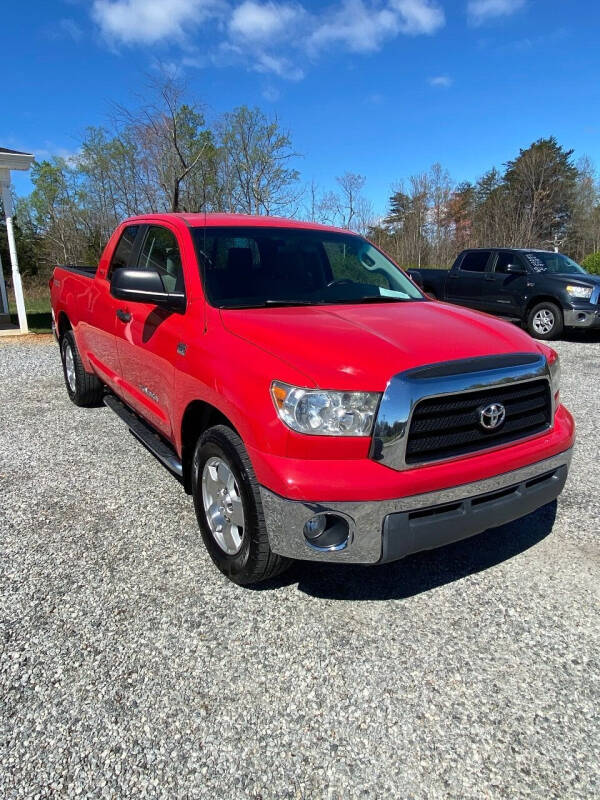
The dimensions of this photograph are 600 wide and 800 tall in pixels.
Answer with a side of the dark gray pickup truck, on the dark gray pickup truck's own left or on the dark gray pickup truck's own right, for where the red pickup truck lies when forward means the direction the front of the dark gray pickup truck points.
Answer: on the dark gray pickup truck's own right

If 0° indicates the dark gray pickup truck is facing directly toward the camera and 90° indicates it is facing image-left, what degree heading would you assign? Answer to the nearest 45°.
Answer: approximately 315°

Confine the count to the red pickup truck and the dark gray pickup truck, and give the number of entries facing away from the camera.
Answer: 0

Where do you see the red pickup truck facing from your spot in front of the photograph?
facing the viewer and to the right of the viewer

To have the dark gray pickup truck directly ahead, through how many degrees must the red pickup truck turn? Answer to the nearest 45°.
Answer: approximately 90° to its left
